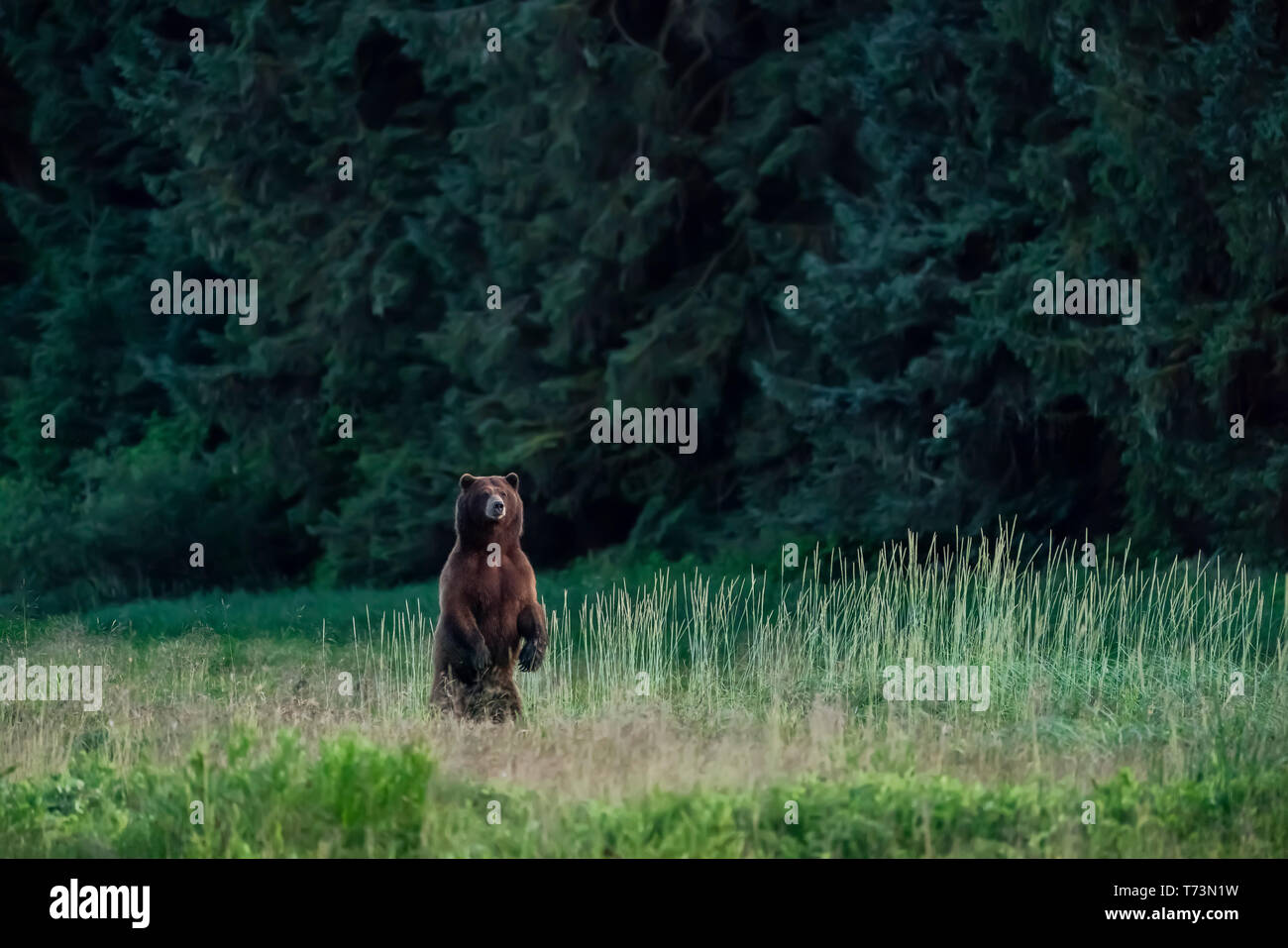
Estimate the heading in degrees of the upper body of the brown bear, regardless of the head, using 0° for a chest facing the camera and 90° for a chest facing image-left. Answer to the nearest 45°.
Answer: approximately 315°
